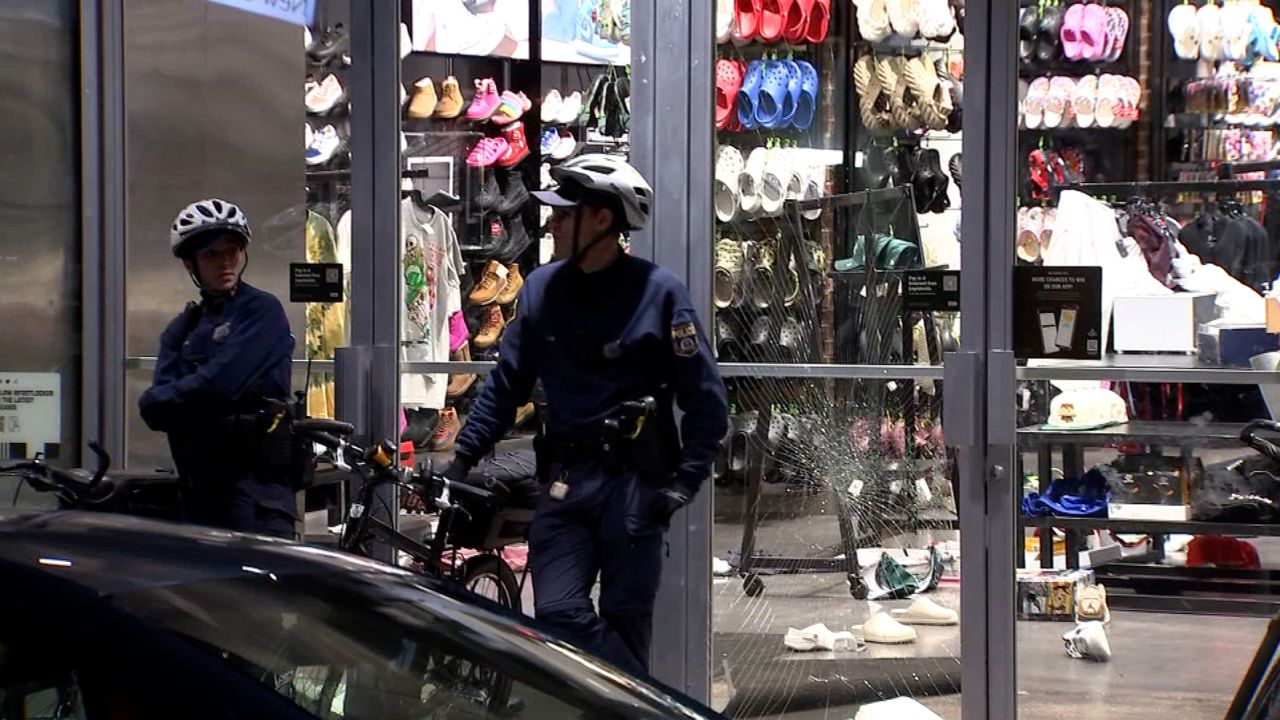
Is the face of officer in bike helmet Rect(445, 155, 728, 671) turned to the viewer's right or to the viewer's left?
to the viewer's left

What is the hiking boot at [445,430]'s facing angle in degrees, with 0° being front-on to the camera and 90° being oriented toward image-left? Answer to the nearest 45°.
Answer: approximately 45°

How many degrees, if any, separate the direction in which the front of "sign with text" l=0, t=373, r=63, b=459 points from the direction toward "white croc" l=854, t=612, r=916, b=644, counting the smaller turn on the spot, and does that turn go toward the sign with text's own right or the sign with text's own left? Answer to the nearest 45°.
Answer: approximately 45° to the sign with text's own left

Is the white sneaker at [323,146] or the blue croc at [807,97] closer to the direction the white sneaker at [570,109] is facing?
the white sneaker

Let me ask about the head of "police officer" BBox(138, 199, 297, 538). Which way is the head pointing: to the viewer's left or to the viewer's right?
to the viewer's right

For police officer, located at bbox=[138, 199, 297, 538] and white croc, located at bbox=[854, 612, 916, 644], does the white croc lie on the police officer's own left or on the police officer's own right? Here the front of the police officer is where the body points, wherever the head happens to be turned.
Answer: on the police officer's own left

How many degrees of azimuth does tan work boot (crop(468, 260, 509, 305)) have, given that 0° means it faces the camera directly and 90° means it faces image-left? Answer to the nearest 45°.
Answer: approximately 45°
